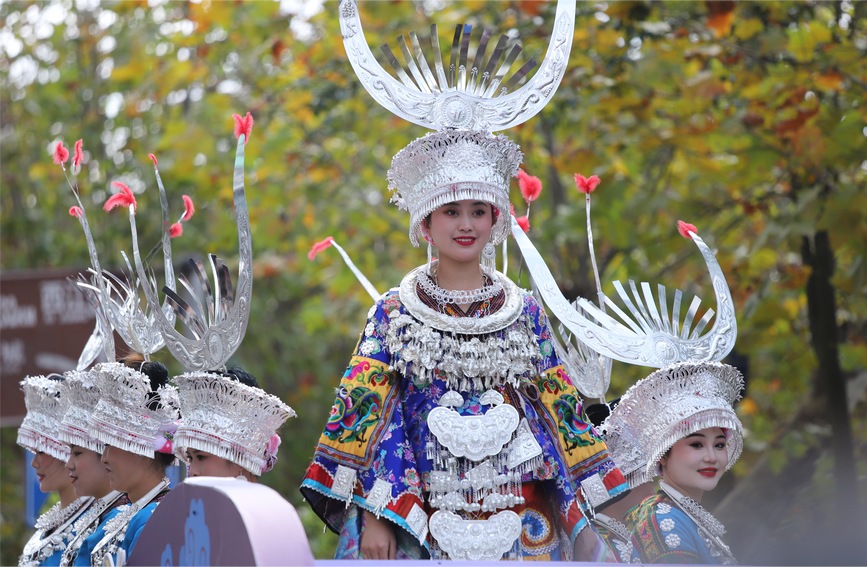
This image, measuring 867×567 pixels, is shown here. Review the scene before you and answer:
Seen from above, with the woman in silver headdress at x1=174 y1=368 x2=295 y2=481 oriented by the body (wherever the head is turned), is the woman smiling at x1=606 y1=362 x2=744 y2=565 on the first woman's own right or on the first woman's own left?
on the first woman's own left

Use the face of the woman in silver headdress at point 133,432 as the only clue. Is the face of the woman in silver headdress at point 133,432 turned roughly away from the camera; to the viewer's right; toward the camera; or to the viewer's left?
to the viewer's left

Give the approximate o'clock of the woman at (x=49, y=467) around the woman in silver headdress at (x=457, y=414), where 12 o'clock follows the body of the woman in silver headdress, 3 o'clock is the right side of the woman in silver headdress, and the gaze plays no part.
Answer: The woman is roughly at 4 o'clock from the woman in silver headdress.

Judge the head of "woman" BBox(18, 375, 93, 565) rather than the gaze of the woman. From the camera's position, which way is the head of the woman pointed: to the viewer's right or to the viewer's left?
to the viewer's left

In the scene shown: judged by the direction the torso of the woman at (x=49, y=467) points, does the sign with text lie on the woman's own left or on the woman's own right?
on the woman's own right

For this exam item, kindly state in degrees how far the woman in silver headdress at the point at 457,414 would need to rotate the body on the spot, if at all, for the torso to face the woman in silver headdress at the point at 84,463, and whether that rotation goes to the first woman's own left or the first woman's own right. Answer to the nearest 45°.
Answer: approximately 135° to the first woman's own right

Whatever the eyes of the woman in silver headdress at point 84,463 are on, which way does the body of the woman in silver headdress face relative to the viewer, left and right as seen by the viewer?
facing to the left of the viewer
